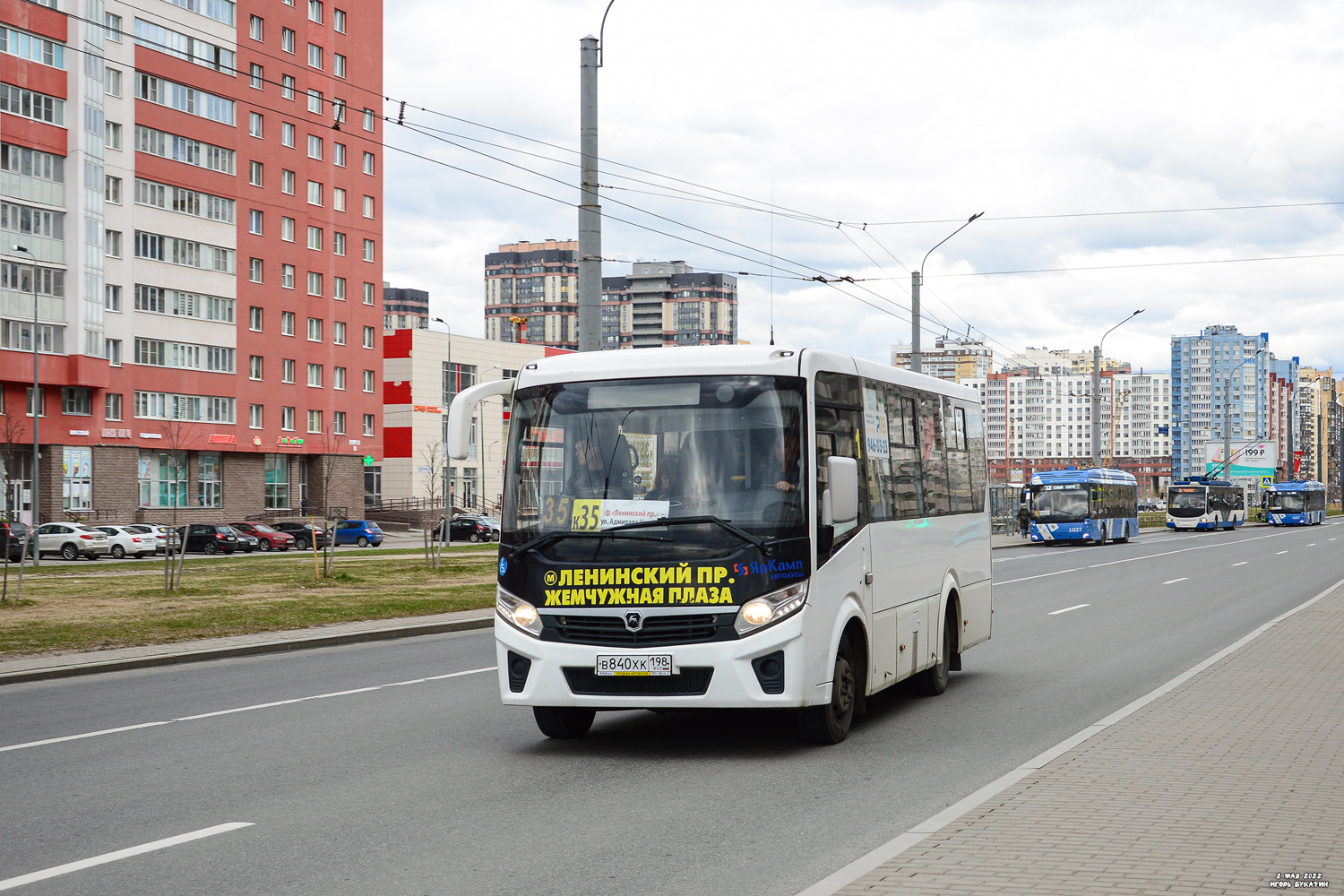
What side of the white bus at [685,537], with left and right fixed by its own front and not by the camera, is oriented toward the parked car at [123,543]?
right

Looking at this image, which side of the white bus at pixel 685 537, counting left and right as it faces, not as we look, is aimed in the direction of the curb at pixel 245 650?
right

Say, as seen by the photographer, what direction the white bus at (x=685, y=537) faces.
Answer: facing the viewer and to the left of the viewer

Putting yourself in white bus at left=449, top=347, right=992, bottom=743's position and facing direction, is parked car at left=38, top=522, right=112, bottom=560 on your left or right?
on your right
